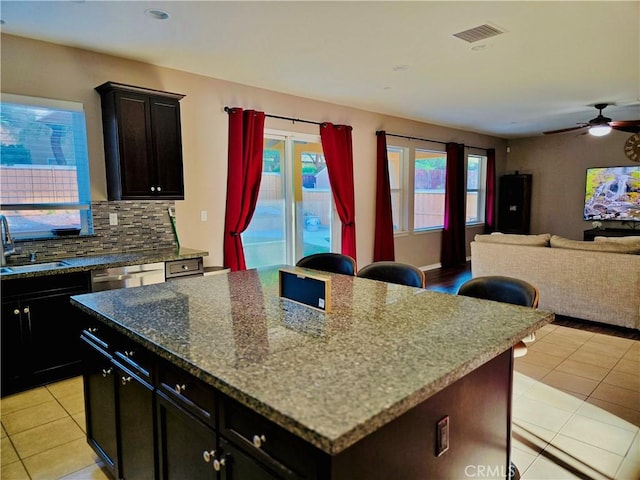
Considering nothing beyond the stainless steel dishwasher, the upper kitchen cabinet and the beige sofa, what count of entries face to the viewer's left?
0

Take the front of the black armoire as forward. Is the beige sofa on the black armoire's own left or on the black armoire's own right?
on the black armoire's own left

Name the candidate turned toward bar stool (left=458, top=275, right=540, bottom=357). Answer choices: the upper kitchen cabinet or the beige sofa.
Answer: the upper kitchen cabinet

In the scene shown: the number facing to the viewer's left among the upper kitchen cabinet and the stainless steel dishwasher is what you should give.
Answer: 0

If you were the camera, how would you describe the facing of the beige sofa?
facing away from the viewer and to the right of the viewer

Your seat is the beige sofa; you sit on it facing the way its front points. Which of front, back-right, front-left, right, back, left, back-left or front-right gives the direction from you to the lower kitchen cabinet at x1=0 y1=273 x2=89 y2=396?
back

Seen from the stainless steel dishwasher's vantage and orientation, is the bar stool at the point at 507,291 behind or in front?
in front

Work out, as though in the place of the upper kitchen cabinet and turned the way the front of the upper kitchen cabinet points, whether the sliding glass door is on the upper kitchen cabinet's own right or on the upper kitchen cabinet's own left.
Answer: on the upper kitchen cabinet's own left

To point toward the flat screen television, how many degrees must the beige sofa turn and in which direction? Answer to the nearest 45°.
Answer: approximately 45° to its left

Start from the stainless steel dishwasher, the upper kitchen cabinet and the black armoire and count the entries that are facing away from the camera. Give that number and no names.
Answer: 0

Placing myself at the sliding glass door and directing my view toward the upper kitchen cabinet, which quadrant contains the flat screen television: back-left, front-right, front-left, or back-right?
back-left

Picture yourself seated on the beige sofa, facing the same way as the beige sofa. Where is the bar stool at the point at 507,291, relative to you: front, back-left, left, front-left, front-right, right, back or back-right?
back-right

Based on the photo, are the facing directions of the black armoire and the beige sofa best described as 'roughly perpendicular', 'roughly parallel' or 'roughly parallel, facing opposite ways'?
roughly parallel, facing opposite ways

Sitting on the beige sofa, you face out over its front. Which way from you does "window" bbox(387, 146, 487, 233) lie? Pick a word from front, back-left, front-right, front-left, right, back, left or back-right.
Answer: left

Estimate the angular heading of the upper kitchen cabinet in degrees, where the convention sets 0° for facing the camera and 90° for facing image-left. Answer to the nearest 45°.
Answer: approximately 315°

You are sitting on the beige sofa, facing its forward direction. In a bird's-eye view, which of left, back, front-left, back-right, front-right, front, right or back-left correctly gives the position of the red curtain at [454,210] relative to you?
left

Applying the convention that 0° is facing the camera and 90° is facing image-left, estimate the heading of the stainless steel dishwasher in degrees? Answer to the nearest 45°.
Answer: approximately 315°
